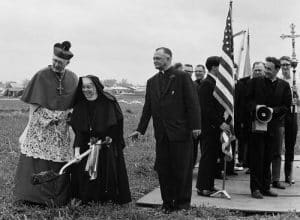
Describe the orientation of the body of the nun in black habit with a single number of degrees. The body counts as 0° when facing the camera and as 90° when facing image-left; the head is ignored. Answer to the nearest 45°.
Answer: approximately 45°

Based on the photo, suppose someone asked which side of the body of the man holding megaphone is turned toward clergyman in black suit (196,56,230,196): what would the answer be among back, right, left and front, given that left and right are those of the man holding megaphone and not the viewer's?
right

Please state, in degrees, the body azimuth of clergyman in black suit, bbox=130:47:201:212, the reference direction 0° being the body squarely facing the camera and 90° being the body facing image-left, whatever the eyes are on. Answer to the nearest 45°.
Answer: approximately 45°

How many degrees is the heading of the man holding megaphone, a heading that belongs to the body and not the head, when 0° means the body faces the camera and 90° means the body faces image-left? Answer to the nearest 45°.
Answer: approximately 0°

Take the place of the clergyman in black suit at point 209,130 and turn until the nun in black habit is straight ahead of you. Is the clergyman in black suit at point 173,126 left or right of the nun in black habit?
left

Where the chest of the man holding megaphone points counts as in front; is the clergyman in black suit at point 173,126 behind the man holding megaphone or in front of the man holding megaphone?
in front
